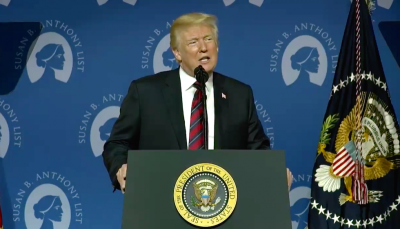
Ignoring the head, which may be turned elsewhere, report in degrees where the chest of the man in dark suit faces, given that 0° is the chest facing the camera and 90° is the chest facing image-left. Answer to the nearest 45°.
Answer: approximately 0°

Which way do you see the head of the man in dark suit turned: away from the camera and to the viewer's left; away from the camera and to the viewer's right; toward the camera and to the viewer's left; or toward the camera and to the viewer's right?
toward the camera and to the viewer's right
